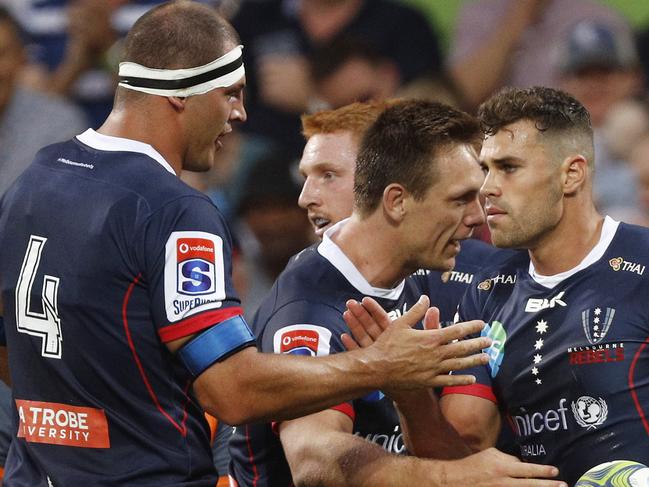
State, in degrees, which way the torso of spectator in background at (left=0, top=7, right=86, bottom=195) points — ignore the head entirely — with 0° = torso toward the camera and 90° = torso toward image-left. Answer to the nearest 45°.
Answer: approximately 0°

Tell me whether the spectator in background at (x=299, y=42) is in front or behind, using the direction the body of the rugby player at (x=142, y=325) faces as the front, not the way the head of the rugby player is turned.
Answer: in front

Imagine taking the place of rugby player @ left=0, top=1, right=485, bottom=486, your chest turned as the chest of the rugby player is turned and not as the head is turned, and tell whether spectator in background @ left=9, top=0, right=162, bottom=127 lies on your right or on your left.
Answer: on your left

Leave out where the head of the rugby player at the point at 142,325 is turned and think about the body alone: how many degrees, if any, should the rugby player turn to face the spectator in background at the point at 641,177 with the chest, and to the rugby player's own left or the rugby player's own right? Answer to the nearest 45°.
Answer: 0° — they already face them

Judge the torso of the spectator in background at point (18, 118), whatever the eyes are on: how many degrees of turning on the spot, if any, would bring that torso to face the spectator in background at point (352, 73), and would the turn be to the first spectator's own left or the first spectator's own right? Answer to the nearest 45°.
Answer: approximately 90° to the first spectator's own left

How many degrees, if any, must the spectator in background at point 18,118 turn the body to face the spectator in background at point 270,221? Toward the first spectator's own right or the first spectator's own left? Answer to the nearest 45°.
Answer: approximately 90° to the first spectator's own left

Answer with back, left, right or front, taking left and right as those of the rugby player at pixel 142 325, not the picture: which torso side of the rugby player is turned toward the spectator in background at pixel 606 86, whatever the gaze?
front

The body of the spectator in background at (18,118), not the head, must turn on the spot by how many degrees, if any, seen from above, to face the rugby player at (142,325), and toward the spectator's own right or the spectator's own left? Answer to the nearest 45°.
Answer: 0° — they already face them

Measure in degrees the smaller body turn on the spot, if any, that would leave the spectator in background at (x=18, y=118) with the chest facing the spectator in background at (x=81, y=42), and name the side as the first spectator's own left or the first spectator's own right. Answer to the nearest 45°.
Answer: approximately 135° to the first spectator's own left

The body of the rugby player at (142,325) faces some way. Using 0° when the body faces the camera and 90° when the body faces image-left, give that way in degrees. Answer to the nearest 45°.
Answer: approximately 225°

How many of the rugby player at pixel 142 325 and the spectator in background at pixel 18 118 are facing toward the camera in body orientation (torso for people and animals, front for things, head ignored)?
1

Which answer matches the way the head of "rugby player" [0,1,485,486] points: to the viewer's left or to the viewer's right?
to the viewer's right

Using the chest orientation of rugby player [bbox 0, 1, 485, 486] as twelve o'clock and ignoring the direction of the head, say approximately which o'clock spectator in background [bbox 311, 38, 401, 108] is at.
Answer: The spectator in background is roughly at 11 o'clock from the rugby player.

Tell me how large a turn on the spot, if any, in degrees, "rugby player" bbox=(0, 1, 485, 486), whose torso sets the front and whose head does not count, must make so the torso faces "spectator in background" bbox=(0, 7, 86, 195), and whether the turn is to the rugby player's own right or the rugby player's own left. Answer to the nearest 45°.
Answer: approximately 45° to the rugby player's own left
